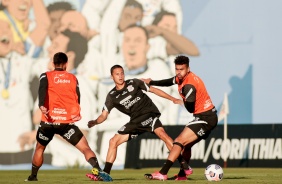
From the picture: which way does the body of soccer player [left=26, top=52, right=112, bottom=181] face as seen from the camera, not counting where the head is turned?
away from the camera

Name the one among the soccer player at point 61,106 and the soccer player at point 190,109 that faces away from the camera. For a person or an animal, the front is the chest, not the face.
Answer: the soccer player at point 61,106

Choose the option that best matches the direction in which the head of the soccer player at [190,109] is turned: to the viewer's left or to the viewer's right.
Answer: to the viewer's left

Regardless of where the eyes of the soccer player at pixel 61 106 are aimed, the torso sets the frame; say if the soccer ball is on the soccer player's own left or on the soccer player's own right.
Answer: on the soccer player's own right

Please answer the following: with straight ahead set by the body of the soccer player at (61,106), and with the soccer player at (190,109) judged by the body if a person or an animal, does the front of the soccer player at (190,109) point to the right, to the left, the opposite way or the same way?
to the left

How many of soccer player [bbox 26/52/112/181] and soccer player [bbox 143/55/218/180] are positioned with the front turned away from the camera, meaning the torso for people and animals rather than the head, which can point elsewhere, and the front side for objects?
1

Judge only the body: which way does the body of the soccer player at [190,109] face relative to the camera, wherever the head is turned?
to the viewer's left
